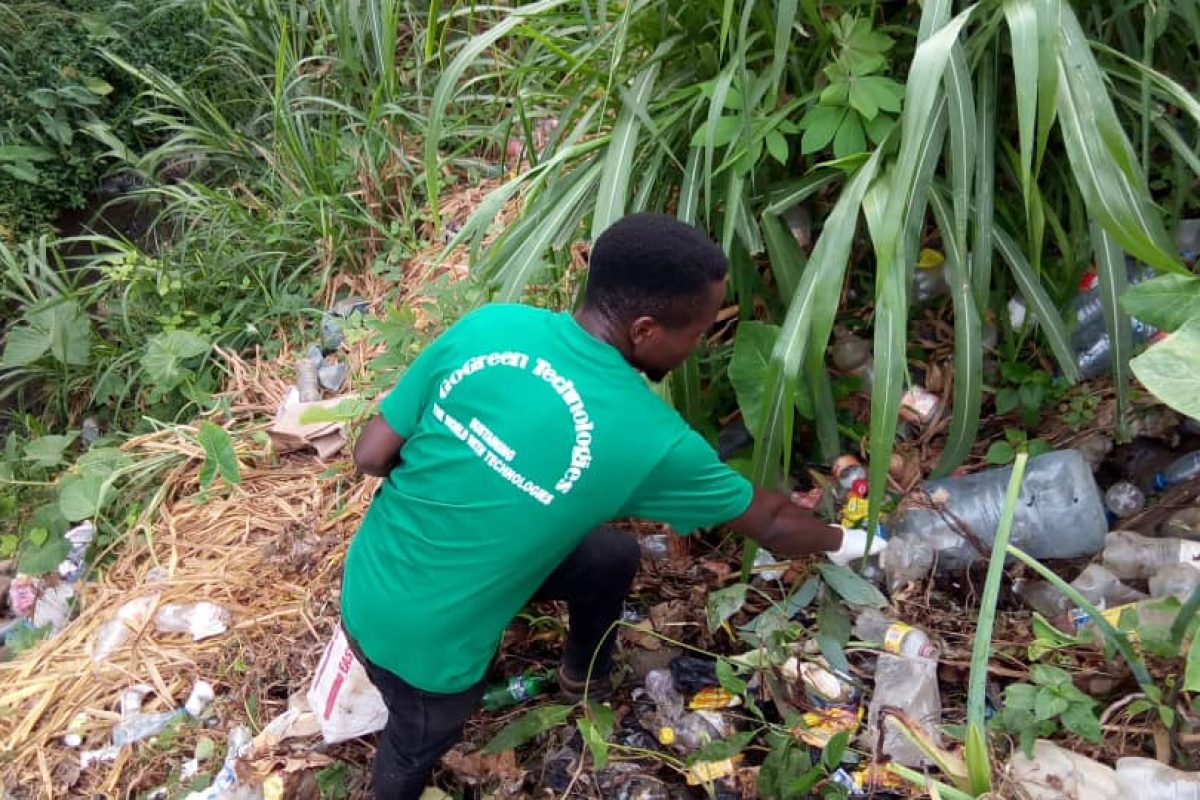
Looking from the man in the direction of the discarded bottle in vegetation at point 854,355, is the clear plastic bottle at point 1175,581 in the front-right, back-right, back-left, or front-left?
front-right

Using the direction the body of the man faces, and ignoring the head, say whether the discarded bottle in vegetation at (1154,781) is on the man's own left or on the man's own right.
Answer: on the man's own right

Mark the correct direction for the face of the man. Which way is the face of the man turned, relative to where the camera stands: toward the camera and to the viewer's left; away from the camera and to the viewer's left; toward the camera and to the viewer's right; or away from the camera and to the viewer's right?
away from the camera and to the viewer's right

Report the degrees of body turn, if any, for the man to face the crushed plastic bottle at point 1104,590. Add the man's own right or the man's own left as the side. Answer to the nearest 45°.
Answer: approximately 45° to the man's own right

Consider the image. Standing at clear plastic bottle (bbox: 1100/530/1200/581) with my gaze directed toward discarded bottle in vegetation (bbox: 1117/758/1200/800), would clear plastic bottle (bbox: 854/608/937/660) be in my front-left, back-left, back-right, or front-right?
front-right

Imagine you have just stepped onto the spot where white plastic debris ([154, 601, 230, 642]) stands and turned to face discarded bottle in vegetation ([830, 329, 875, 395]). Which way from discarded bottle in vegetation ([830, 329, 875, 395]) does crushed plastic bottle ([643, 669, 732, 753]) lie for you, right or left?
right

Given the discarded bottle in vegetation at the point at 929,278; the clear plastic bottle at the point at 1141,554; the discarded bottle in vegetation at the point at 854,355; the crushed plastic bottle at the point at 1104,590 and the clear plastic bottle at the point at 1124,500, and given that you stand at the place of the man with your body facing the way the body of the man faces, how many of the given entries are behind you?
0

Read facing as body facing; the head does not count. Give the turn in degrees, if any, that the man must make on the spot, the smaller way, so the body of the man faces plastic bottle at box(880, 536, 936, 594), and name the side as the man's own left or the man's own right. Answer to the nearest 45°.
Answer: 0° — they already face it

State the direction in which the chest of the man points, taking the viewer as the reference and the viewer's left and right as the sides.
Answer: facing away from the viewer and to the right of the viewer

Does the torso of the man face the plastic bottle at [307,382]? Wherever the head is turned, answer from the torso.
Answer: no

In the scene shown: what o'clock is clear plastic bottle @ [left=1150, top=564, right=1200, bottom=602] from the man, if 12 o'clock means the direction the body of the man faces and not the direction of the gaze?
The clear plastic bottle is roughly at 1 o'clock from the man.

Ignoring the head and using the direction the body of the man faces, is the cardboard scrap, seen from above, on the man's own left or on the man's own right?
on the man's own left

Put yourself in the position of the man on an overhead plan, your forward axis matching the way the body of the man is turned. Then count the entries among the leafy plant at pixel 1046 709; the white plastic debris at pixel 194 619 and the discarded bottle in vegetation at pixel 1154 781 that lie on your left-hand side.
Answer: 1

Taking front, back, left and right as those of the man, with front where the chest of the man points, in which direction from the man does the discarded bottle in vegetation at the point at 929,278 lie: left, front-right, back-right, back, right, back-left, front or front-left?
front
